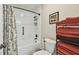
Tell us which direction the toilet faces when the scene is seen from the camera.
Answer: facing the viewer and to the left of the viewer
